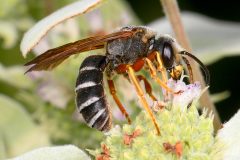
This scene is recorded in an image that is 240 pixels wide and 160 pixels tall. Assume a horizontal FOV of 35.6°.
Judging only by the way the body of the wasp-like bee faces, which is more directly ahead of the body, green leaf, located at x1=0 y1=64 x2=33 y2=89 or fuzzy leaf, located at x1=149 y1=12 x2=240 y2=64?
the fuzzy leaf

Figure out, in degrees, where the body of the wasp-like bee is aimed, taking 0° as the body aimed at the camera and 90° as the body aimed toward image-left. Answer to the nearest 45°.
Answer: approximately 270°
